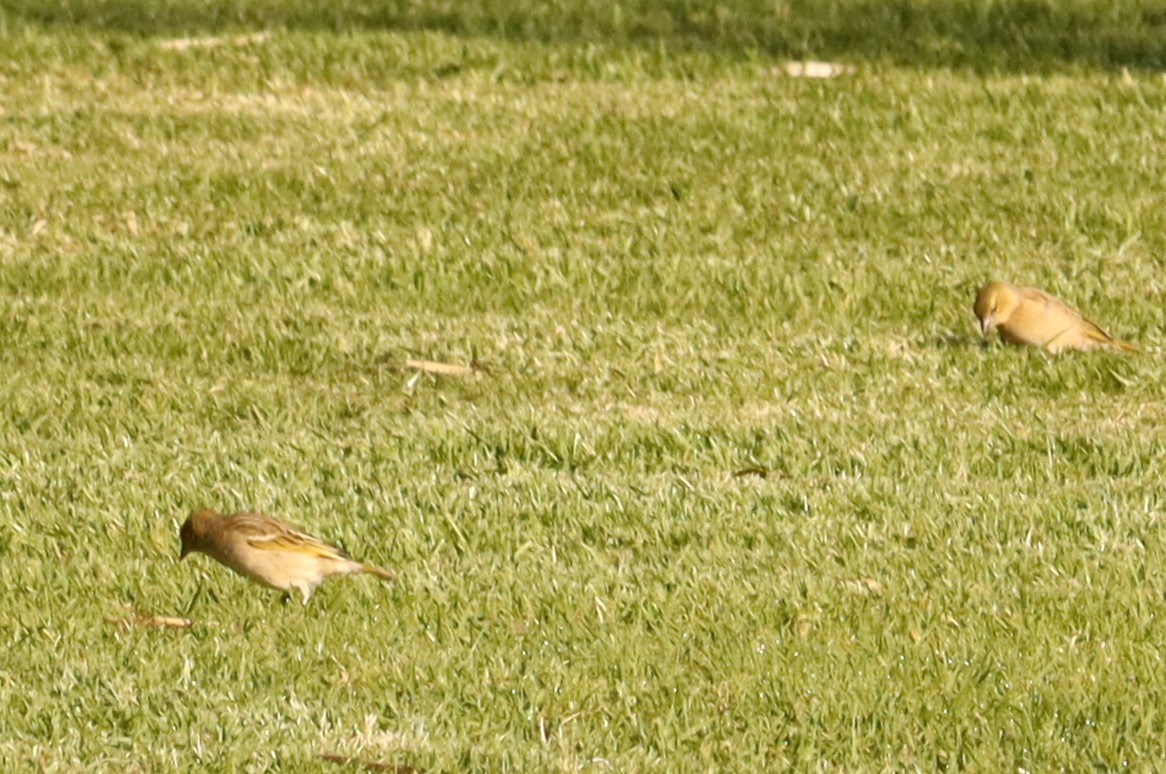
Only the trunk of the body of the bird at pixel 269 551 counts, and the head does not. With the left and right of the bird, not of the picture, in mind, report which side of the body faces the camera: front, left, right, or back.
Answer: left

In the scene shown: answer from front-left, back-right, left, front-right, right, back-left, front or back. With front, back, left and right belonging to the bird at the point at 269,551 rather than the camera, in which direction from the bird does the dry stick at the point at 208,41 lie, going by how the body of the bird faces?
right

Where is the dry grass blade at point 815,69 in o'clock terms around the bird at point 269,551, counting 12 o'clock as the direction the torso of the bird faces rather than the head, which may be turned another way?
The dry grass blade is roughly at 4 o'clock from the bird.

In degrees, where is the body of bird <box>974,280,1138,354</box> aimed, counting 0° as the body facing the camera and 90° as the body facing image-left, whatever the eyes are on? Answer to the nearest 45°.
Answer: approximately 90°

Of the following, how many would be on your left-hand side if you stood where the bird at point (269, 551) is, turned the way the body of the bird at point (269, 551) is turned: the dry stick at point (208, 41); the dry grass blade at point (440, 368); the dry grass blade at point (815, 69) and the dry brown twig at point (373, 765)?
1

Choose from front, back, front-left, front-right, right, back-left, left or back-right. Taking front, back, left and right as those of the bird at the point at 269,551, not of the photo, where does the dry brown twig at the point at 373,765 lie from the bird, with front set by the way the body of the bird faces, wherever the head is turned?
left

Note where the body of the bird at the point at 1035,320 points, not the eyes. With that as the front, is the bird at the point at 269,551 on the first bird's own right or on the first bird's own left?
on the first bird's own left

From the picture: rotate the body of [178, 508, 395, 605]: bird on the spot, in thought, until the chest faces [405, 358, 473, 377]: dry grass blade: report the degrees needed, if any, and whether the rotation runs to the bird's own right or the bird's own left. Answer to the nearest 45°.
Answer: approximately 90° to the bird's own right

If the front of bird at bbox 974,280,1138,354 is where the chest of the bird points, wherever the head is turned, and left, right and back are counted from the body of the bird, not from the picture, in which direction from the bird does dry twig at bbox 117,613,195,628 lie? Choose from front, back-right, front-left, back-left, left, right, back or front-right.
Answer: front-left

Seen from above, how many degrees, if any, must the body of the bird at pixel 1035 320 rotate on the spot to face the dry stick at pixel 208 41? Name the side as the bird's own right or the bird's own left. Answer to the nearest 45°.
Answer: approximately 45° to the bird's own right

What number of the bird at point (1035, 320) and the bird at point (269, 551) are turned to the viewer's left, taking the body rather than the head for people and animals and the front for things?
2
